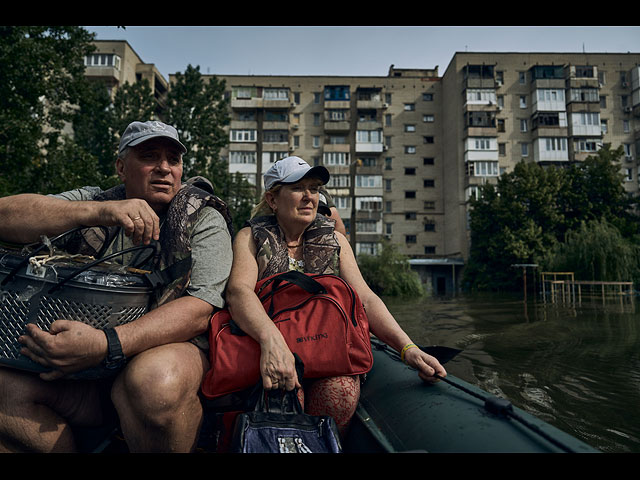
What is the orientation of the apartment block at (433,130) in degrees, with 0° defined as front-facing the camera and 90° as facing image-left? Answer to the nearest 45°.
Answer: approximately 0°

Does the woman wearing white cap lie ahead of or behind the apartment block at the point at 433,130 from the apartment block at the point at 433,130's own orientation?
ahead

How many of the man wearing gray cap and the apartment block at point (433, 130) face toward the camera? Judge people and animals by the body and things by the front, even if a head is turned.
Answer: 2

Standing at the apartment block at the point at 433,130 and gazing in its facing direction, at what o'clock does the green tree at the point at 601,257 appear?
The green tree is roughly at 11 o'clock from the apartment block.

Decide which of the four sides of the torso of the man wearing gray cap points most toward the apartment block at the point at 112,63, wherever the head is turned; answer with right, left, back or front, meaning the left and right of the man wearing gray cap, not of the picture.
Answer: back

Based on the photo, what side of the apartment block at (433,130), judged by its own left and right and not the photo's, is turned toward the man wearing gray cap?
front

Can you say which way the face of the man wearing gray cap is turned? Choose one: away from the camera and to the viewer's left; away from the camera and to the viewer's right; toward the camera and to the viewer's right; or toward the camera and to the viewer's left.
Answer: toward the camera and to the viewer's right

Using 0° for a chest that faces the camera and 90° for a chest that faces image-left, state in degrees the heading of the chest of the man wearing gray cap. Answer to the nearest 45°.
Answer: approximately 0°

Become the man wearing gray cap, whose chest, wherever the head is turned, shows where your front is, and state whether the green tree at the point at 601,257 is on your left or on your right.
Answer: on your left

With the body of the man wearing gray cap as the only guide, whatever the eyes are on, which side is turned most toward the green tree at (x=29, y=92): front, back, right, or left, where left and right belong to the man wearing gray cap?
back

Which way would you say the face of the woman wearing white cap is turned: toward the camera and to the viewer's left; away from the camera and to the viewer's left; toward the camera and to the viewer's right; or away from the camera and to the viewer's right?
toward the camera and to the viewer's right

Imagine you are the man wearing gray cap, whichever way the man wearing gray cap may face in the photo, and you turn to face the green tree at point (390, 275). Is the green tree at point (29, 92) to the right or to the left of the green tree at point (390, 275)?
left

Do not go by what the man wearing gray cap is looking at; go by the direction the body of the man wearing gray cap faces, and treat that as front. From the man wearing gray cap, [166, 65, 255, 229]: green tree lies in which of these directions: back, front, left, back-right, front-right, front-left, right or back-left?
back
